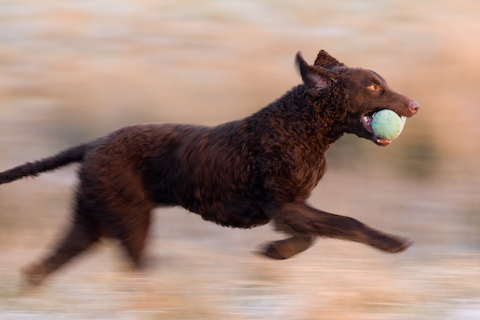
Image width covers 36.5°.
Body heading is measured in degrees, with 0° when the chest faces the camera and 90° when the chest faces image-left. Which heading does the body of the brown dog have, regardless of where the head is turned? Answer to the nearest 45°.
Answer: approximately 270°
